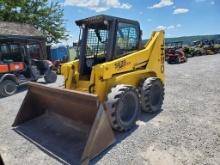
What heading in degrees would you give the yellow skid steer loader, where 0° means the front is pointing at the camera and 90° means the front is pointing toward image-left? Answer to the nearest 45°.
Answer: approximately 45°
